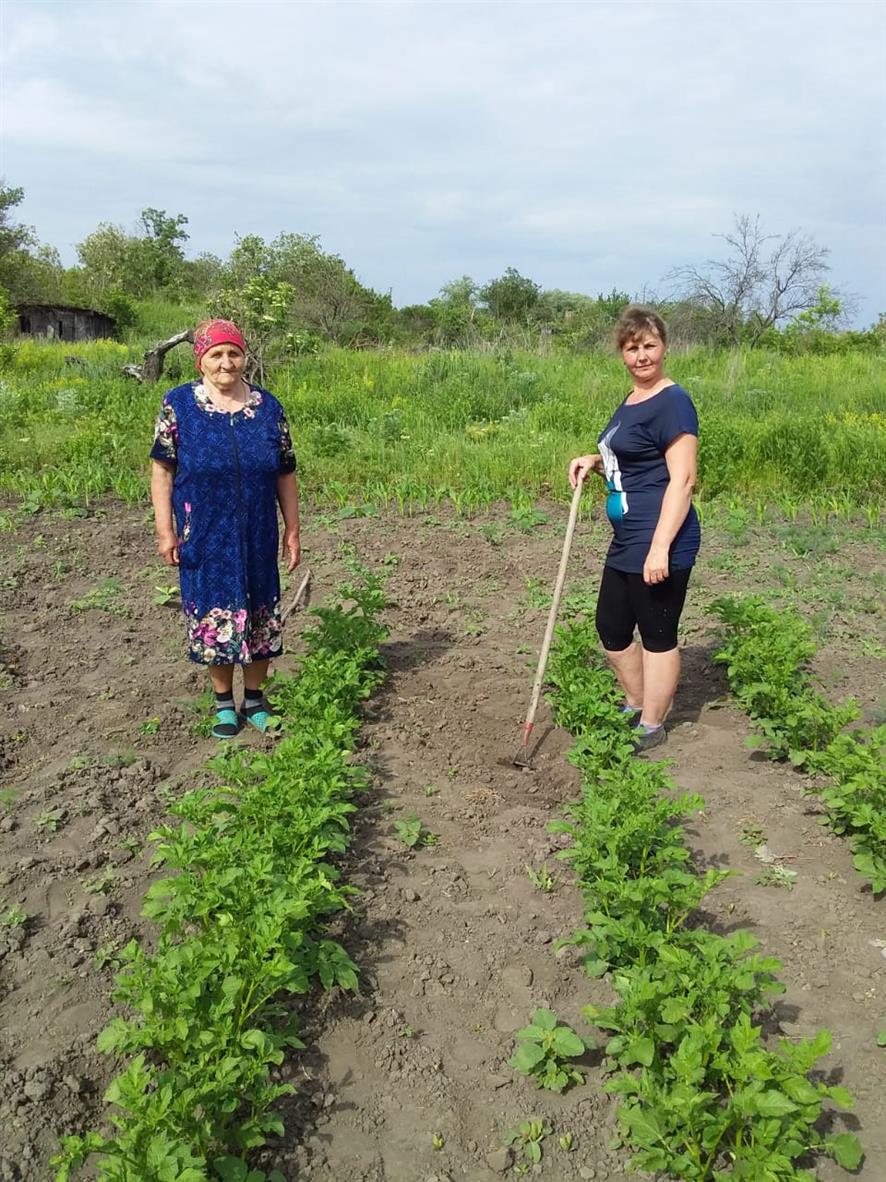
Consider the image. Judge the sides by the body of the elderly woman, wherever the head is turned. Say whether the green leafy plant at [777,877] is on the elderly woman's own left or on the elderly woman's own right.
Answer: on the elderly woman's own left

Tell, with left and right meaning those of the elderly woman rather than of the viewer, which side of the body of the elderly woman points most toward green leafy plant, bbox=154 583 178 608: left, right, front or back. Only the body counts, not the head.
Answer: back

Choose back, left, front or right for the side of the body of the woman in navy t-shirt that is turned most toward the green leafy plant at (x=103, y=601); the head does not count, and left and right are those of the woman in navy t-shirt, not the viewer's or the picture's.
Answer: right

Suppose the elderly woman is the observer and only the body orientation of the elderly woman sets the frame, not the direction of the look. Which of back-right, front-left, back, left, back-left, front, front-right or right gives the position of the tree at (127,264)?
back

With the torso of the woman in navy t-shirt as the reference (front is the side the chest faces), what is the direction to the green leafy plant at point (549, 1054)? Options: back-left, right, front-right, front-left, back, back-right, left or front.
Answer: front-left

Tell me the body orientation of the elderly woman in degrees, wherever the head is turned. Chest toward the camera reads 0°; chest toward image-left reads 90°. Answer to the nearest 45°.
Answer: approximately 0°

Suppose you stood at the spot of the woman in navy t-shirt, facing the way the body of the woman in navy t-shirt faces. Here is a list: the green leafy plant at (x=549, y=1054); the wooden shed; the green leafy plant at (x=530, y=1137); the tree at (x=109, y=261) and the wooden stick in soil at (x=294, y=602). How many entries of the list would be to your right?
3

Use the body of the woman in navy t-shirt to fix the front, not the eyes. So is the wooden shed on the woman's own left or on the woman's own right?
on the woman's own right

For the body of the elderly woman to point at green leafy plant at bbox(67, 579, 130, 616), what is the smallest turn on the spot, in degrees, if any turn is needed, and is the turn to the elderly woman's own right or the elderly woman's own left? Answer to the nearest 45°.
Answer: approximately 180°

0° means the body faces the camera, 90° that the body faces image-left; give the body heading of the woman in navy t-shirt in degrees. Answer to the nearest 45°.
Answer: approximately 45°
